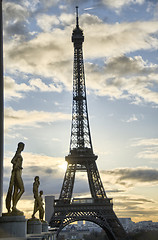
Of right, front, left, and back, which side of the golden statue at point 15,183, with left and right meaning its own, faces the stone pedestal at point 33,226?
left

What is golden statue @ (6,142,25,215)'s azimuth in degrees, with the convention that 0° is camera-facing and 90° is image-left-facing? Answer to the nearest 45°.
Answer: approximately 270°
